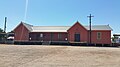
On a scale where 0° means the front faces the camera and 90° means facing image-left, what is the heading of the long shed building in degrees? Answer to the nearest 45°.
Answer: approximately 0°
